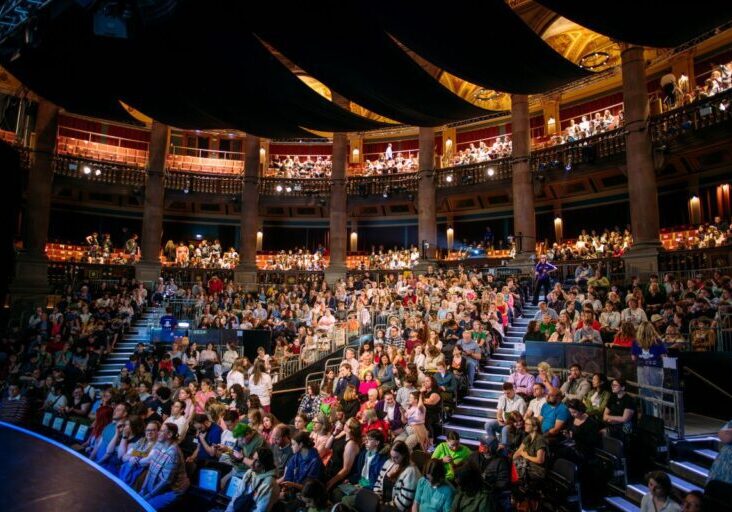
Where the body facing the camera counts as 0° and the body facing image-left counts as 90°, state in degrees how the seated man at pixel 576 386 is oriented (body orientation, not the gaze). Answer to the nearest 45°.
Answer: approximately 45°

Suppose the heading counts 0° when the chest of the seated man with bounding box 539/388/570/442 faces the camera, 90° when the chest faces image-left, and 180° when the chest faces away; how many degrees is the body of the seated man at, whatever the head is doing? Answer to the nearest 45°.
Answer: approximately 45°

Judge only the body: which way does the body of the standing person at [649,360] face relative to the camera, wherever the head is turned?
away from the camera

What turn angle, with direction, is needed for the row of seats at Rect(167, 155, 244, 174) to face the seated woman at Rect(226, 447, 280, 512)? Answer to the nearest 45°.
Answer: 0° — it already faces them

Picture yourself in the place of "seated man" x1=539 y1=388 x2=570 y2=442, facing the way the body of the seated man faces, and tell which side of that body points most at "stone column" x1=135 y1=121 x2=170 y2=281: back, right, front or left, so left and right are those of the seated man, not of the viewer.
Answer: right

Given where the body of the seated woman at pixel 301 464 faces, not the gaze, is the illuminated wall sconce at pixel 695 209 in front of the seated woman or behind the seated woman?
behind

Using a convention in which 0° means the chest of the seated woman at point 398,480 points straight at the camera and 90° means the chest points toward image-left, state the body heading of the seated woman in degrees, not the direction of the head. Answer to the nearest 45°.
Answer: approximately 45°
